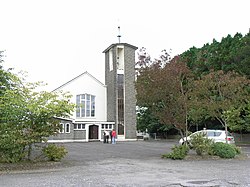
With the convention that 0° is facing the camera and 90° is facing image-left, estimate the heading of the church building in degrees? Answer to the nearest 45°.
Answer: approximately 0°

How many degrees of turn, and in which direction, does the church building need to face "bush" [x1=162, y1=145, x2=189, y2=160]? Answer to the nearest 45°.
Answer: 0° — it already faces it

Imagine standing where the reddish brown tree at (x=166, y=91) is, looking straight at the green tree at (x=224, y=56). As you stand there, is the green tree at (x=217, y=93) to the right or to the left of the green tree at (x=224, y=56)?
right

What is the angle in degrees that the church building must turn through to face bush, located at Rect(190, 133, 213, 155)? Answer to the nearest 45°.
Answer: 0° — it already faces it

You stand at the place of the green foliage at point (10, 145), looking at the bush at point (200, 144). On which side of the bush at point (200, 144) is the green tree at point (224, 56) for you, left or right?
left

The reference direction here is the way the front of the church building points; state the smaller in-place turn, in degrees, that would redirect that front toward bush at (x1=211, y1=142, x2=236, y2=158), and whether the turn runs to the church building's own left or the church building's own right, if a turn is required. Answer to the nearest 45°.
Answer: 0° — it already faces it
